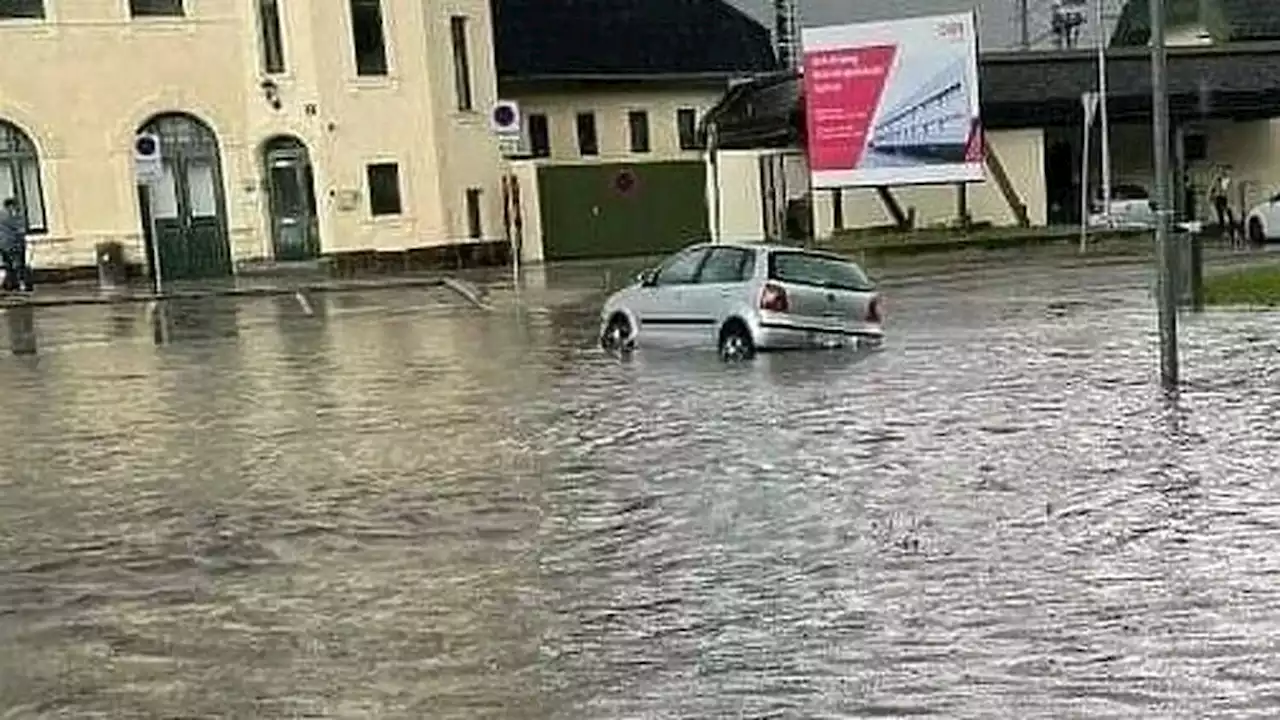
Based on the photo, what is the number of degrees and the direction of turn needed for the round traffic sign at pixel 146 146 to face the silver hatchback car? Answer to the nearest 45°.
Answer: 0° — it already faces it

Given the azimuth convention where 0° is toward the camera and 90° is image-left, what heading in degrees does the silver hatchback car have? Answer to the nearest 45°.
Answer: approximately 135°

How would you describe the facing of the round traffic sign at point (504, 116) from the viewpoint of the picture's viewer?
facing the viewer

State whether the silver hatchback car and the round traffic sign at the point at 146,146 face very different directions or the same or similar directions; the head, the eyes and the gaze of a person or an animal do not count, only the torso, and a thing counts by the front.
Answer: very different directions

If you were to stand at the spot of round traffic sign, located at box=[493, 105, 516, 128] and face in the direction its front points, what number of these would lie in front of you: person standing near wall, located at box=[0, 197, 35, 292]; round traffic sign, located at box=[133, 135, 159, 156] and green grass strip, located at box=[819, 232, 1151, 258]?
0

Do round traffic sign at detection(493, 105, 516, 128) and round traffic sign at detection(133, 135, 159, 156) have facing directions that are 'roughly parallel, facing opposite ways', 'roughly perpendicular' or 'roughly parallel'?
roughly parallel

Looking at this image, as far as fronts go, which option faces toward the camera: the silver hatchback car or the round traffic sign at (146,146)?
the round traffic sign

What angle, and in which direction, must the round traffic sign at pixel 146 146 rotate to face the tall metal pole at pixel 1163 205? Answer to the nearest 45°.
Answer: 0° — it already faces it

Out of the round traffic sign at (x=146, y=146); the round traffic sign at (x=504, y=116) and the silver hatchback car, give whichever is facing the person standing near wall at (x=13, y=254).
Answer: the silver hatchback car

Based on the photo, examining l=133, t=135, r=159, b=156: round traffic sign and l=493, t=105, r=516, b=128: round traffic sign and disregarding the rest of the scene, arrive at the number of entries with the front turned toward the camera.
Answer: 2

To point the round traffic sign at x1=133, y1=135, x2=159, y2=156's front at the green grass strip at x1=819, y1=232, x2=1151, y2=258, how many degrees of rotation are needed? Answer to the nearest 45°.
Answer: approximately 90° to its left

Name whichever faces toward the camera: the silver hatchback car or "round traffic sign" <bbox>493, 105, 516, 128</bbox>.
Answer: the round traffic sign

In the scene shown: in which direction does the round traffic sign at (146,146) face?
toward the camera

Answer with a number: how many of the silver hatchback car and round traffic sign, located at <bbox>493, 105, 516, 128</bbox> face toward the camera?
1

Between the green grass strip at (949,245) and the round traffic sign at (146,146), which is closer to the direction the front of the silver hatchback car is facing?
the round traffic sign

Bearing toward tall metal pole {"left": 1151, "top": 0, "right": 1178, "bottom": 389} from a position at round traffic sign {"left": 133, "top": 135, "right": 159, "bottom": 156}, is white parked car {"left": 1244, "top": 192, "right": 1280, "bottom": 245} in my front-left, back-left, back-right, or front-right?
front-left
